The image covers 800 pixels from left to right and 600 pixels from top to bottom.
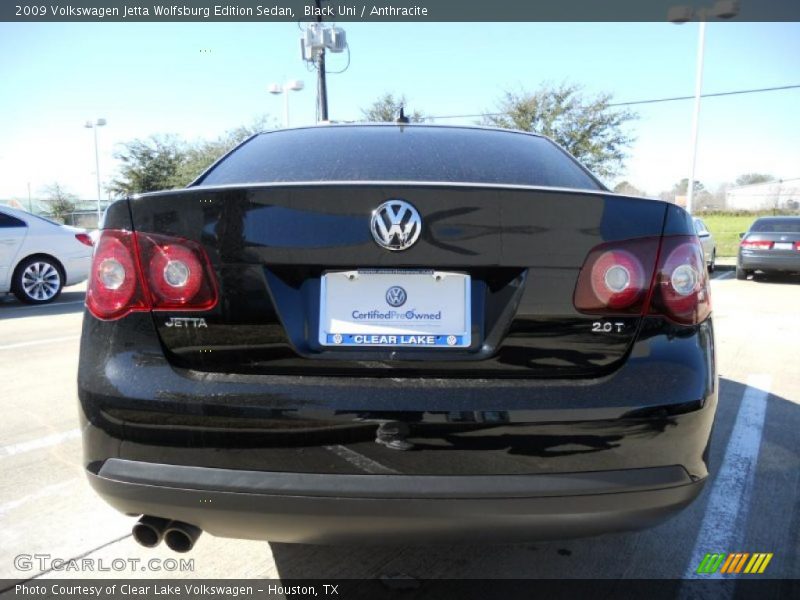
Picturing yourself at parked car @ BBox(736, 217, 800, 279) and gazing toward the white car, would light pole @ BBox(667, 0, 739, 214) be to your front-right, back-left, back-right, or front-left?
back-right

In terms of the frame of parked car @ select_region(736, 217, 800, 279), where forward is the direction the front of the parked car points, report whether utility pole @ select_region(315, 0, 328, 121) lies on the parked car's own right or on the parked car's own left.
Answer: on the parked car's own left

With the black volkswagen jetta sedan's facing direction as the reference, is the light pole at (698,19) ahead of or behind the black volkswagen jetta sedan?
ahead

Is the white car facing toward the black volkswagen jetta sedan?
no

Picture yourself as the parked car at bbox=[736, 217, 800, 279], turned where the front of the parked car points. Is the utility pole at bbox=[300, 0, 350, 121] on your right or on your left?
on your left

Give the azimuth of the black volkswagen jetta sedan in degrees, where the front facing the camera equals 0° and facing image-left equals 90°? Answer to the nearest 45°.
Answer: approximately 180°

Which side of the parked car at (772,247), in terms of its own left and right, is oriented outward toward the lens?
back

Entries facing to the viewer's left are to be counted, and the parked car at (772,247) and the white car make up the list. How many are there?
1

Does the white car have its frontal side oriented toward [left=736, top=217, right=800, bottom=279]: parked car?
no

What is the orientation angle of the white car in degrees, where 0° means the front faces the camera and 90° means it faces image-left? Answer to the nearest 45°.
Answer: approximately 90°

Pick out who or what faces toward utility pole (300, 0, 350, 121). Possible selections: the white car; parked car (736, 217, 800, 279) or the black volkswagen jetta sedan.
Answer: the black volkswagen jetta sedan

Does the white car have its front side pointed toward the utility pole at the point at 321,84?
no

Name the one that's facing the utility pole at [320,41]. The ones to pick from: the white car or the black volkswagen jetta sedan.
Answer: the black volkswagen jetta sedan

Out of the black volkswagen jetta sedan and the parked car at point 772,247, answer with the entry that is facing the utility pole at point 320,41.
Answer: the black volkswagen jetta sedan

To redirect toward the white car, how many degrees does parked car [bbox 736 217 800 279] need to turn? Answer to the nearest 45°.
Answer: approximately 135° to its left

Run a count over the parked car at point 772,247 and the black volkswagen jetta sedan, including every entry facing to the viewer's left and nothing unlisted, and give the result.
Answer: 0

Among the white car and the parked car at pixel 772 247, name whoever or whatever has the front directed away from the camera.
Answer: the parked car

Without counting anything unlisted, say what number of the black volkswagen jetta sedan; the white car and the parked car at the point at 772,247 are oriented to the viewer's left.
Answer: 1

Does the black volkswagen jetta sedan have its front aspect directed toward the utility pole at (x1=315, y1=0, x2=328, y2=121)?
yes
